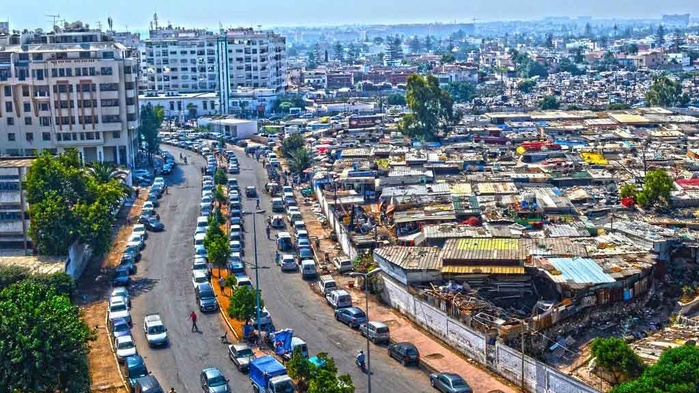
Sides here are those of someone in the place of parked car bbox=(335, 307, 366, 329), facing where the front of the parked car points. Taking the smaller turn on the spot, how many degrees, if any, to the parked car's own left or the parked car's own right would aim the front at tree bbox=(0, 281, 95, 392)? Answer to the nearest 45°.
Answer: approximately 90° to the parked car's own left

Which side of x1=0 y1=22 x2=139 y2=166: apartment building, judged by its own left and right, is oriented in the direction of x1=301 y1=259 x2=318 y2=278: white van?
front

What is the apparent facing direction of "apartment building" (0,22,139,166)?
toward the camera

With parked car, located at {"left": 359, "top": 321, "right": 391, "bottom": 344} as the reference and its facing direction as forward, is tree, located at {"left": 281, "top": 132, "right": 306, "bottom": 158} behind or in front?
in front

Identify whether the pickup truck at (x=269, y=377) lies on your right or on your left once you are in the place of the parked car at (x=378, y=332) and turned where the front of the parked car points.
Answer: on your left

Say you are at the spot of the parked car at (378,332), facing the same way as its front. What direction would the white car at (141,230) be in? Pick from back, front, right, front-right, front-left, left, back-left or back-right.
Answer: front

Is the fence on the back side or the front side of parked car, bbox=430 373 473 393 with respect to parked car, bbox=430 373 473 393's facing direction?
on the front side

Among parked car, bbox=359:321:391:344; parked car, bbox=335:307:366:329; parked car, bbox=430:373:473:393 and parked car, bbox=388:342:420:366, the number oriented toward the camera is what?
0

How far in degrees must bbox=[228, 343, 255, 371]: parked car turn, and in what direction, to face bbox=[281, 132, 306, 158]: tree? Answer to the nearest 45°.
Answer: approximately 135° to its left

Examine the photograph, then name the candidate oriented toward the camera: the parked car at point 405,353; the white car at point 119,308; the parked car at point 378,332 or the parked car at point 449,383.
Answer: the white car

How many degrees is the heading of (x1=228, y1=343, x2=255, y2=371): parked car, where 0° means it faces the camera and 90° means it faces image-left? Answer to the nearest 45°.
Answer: approximately 315°

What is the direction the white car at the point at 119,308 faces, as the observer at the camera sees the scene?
facing the viewer

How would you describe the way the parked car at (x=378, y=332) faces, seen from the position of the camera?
facing away from the viewer and to the left of the viewer

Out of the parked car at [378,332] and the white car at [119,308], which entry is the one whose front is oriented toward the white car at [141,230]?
the parked car

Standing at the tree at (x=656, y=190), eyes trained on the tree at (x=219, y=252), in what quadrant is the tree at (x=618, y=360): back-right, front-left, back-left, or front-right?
front-left

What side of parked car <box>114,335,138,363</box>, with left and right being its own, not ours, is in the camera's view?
front
